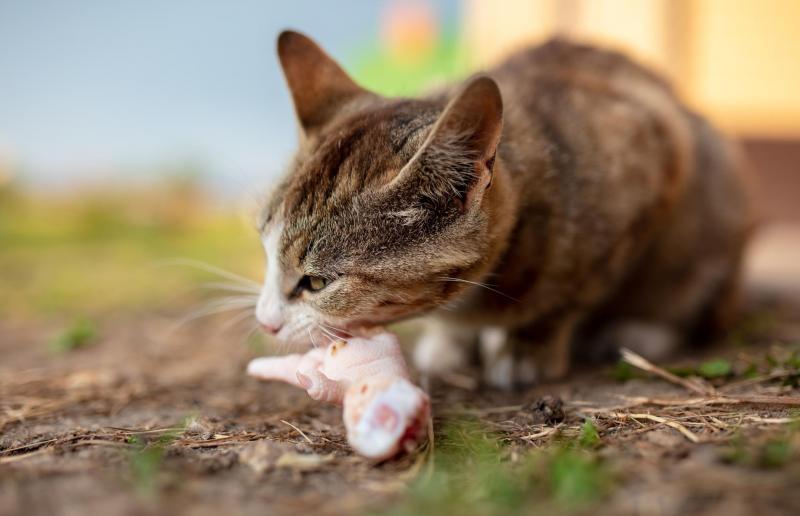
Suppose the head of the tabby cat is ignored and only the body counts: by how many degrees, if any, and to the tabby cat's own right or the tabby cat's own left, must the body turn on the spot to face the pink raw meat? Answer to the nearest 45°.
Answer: approximately 45° to the tabby cat's own left

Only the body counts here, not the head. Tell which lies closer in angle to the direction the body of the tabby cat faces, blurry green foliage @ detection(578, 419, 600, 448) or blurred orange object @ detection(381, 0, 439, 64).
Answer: the blurry green foliage

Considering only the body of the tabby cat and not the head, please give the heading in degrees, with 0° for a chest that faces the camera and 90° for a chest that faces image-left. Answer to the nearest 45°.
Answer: approximately 45°

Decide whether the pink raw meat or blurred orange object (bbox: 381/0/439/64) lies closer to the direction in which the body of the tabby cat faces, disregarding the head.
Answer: the pink raw meat

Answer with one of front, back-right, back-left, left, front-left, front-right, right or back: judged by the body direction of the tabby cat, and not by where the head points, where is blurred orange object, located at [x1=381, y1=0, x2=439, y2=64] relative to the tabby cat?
back-right
